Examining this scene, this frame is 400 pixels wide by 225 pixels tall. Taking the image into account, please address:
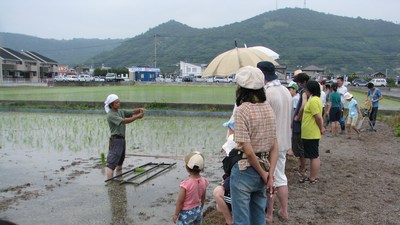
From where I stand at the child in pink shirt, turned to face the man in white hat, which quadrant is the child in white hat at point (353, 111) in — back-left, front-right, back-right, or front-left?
front-right

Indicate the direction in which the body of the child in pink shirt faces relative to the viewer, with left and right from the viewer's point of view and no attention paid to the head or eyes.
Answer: facing away from the viewer and to the left of the viewer

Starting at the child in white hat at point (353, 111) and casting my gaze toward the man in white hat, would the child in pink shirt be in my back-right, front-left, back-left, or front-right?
front-left

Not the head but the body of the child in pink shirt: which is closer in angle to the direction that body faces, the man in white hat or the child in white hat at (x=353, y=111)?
the man in white hat

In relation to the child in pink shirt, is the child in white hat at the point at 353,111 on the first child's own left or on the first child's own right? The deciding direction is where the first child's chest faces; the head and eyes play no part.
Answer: on the first child's own right

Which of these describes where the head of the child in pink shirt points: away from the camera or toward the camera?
away from the camera

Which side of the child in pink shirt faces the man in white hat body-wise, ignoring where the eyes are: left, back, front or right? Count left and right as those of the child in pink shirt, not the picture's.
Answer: front

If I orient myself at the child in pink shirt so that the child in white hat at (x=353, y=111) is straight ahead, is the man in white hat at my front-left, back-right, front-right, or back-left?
front-left
